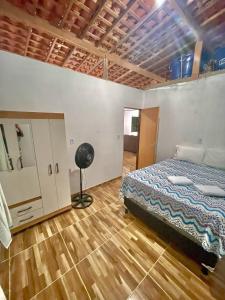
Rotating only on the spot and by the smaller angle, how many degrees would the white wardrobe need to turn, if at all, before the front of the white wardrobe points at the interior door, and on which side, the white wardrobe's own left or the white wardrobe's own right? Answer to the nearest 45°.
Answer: approximately 45° to the white wardrobe's own left

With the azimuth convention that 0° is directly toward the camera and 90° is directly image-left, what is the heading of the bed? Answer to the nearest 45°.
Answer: approximately 45°

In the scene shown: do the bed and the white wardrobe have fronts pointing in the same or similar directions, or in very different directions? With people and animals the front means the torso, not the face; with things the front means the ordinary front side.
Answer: very different directions

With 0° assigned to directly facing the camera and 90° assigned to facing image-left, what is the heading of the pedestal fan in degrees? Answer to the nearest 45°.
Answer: approximately 315°
